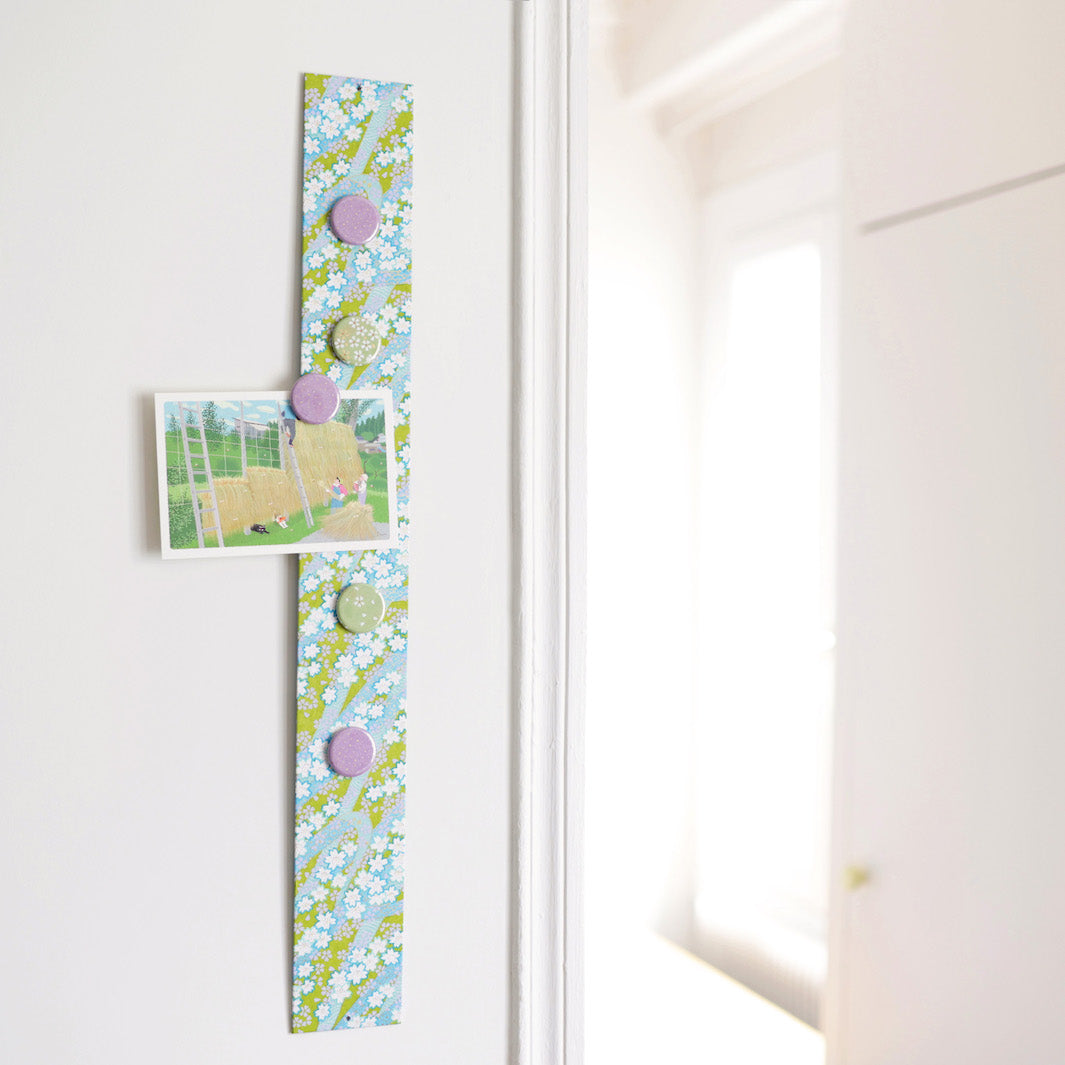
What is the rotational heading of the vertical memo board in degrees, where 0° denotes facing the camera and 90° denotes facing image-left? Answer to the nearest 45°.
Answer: approximately 0°

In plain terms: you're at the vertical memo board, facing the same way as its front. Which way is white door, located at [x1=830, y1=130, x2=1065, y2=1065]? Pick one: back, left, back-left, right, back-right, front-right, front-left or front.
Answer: back-left

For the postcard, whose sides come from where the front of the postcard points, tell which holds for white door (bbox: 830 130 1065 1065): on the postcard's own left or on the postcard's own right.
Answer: on the postcard's own left

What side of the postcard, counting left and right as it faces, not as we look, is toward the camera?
front
